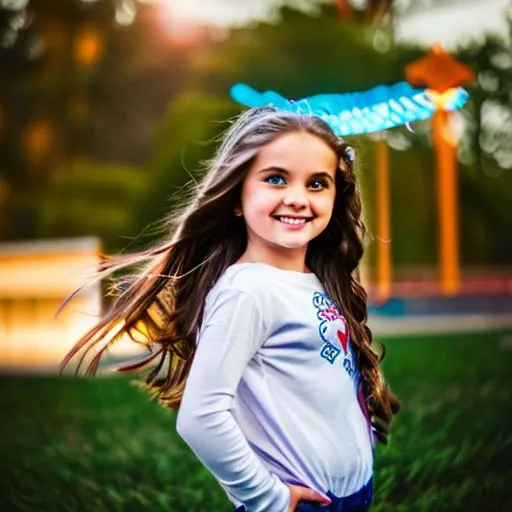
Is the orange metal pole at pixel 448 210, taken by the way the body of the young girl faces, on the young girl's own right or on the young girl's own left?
on the young girl's own left

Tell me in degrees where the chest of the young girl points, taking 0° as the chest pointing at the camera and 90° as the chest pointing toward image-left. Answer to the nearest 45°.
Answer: approximately 315°

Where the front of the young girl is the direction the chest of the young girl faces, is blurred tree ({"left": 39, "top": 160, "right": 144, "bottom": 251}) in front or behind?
behind

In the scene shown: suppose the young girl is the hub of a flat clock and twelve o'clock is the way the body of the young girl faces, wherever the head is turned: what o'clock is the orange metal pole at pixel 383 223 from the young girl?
The orange metal pole is roughly at 8 o'clock from the young girl.
